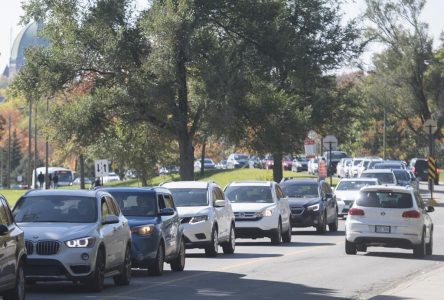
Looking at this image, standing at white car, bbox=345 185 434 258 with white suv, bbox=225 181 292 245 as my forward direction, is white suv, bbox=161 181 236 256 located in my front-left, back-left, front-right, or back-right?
front-left

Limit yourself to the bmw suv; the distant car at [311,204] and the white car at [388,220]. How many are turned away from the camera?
1

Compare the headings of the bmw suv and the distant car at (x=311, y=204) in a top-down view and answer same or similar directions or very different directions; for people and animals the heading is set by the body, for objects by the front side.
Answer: same or similar directions

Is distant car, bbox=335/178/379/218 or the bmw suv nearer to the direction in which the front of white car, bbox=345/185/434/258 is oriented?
the distant car

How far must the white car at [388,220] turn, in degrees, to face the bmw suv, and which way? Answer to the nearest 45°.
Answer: approximately 135° to its left

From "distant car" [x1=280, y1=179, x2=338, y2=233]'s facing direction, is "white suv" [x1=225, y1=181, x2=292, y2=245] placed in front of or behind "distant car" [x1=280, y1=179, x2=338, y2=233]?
in front

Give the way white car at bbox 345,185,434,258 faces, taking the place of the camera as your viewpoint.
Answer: facing away from the viewer

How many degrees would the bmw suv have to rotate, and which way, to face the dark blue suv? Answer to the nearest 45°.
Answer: approximately 180°

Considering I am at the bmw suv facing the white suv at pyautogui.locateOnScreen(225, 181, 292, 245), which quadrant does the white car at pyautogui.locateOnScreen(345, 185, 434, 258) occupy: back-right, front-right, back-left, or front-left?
front-right

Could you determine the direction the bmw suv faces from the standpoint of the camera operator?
facing the viewer and to the left of the viewer

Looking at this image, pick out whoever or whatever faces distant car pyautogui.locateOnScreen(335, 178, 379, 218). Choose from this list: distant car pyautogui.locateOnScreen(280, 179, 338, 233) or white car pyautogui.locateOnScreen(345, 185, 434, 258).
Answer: the white car

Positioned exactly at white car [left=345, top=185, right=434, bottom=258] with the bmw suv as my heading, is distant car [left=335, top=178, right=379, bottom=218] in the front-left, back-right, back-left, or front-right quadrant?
back-right
